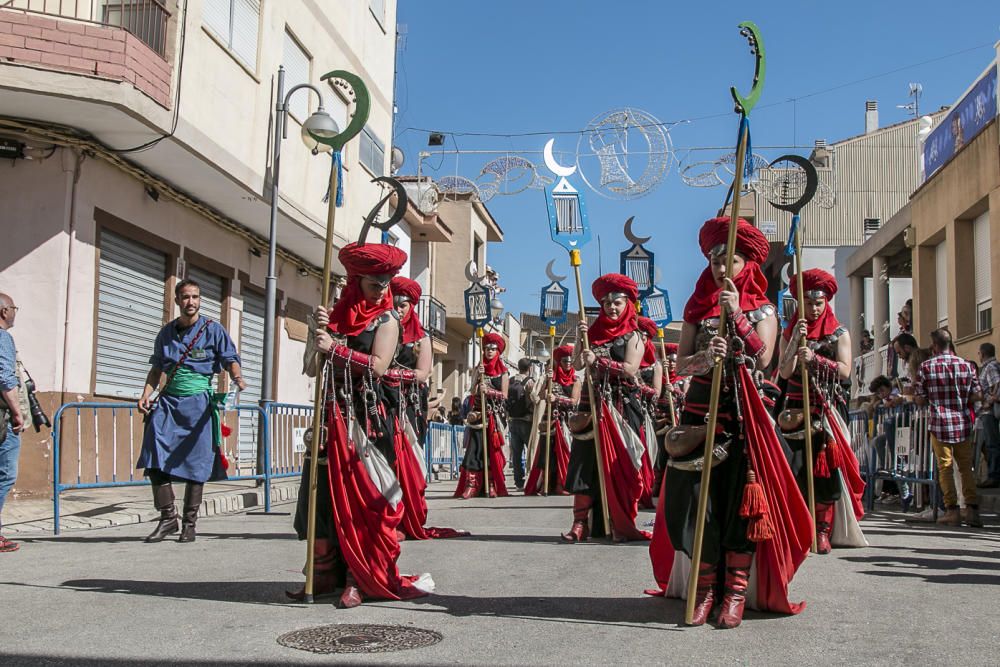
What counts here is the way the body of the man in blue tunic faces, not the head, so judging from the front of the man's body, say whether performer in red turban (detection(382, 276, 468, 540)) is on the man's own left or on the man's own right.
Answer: on the man's own left

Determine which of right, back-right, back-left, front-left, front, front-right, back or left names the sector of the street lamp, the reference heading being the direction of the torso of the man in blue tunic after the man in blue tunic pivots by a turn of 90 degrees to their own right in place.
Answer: right

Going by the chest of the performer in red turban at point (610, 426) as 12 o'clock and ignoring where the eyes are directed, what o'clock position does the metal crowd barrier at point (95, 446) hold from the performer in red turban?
The metal crowd barrier is roughly at 2 o'clock from the performer in red turban.

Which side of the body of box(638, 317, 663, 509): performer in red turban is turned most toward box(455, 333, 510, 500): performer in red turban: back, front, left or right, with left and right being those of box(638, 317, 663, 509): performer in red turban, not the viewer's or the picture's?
right

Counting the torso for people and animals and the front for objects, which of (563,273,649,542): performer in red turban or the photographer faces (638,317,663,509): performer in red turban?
the photographer

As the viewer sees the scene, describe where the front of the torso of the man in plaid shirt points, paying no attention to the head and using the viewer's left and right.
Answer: facing away from the viewer

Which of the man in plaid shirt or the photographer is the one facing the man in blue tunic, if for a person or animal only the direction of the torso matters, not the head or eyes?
the photographer

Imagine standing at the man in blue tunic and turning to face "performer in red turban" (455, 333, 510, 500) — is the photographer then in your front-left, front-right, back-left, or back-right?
back-left

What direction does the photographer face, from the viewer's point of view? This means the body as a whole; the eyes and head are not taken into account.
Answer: to the viewer's right

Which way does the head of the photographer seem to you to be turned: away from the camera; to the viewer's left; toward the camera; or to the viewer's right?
to the viewer's right
